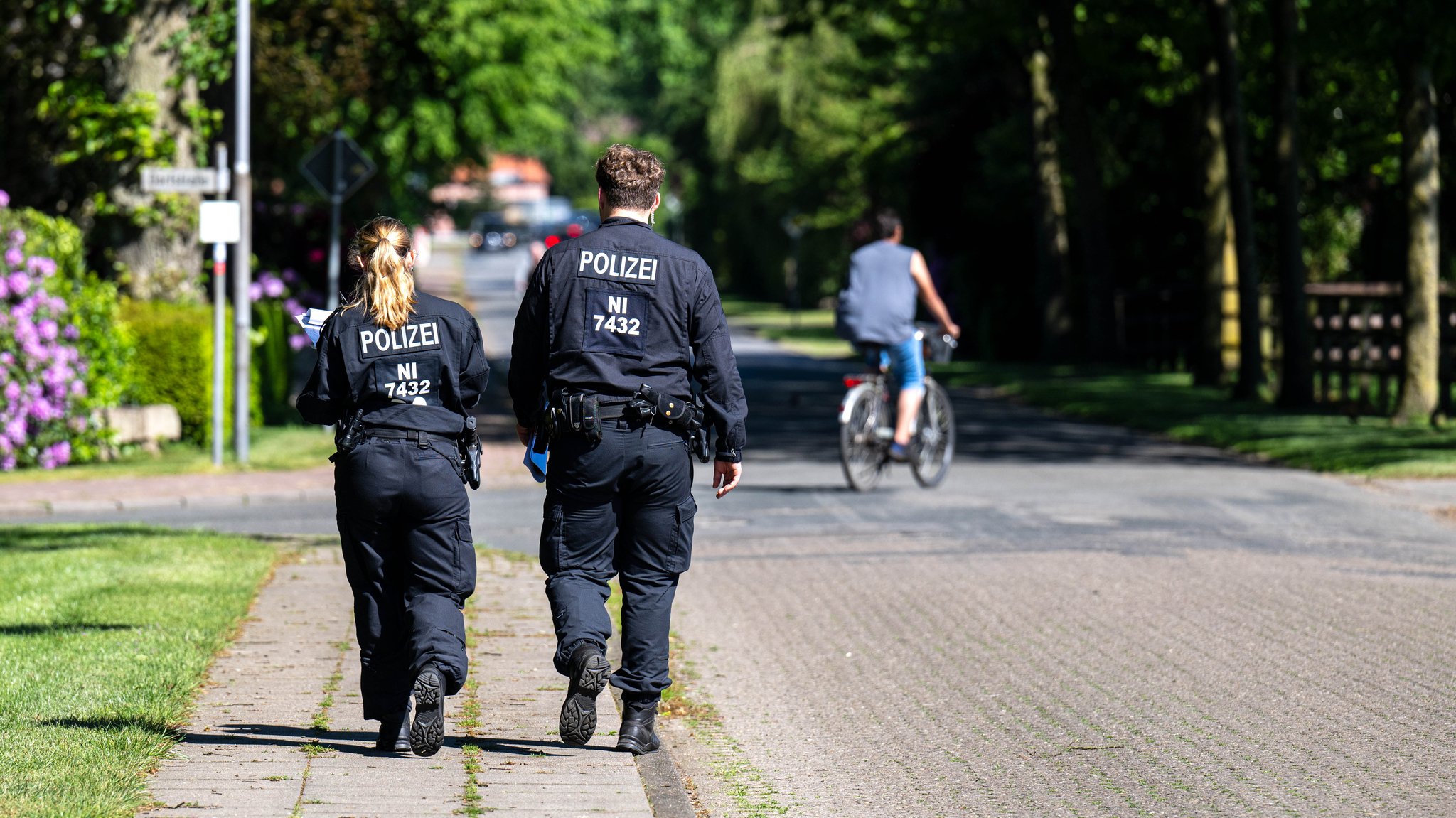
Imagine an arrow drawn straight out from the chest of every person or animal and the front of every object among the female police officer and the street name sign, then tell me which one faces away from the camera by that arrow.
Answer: the female police officer

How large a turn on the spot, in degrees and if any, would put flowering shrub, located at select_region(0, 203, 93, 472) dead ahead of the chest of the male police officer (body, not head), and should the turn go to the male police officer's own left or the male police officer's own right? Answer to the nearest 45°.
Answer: approximately 45° to the male police officer's own left

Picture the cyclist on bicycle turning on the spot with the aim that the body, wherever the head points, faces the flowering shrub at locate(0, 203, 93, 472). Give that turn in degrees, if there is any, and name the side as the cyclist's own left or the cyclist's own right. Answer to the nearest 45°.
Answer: approximately 135° to the cyclist's own left

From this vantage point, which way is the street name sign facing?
toward the camera

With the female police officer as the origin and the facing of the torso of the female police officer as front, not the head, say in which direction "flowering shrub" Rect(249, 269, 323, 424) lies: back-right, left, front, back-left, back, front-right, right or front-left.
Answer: front

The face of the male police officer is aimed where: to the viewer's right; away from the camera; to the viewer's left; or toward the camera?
away from the camera

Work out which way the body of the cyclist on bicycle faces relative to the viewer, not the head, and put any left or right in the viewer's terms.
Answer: facing away from the viewer and to the right of the viewer

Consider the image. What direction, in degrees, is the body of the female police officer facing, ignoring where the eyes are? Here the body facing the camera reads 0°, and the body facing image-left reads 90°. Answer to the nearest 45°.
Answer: approximately 180°

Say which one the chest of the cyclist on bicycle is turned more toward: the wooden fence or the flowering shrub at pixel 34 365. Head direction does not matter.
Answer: the wooden fence

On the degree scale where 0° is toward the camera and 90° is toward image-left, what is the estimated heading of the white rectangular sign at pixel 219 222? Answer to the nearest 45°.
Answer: approximately 0°

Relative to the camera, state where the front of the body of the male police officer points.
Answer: away from the camera

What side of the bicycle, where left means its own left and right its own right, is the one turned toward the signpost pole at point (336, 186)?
left

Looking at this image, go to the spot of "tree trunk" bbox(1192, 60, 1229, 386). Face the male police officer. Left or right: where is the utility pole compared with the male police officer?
right

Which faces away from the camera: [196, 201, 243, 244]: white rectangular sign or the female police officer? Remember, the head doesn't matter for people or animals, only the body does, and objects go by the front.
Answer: the female police officer

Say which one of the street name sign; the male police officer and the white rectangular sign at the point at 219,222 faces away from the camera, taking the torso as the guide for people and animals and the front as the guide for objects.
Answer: the male police officer

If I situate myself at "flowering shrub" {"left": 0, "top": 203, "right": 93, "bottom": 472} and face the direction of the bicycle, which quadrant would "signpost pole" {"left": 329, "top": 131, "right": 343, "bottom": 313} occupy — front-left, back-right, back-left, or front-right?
front-left

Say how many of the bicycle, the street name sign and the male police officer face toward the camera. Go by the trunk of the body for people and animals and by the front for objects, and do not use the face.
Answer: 1

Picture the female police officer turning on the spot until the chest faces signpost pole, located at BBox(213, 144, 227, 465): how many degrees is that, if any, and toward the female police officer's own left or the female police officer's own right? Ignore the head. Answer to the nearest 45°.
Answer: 0° — they already face it
